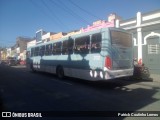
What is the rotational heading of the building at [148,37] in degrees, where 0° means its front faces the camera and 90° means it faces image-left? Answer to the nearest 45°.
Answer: approximately 45°
